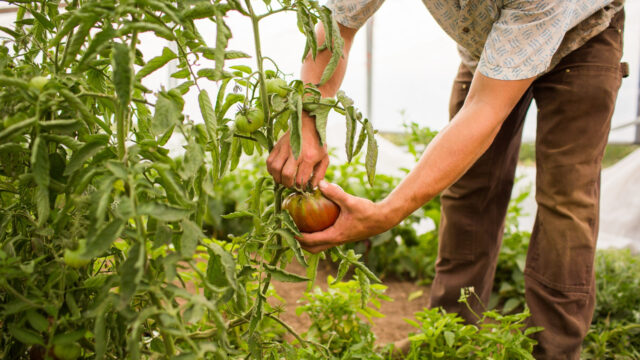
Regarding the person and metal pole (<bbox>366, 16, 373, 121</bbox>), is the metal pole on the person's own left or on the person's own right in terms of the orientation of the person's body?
on the person's own right

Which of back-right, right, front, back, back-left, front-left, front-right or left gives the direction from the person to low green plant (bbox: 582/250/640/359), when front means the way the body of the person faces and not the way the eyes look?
back

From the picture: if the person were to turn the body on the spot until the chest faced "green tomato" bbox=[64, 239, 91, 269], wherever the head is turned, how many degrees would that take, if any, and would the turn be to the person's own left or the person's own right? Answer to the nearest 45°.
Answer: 0° — they already face it

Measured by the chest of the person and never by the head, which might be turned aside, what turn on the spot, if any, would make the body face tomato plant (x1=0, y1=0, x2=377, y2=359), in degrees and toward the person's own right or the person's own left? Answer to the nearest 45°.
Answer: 0° — they already face it

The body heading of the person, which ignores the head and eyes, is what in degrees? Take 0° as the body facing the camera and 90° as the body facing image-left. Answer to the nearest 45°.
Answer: approximately 45°
